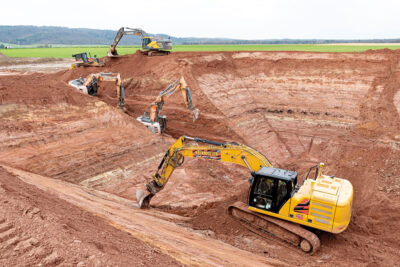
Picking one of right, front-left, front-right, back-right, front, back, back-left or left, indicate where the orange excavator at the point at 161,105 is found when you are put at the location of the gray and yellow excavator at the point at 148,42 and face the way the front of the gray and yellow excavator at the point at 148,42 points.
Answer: left

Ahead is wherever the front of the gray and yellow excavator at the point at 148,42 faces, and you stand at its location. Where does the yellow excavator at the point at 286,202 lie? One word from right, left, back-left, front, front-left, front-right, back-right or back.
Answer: left

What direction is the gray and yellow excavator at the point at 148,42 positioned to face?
to the viewer's left
